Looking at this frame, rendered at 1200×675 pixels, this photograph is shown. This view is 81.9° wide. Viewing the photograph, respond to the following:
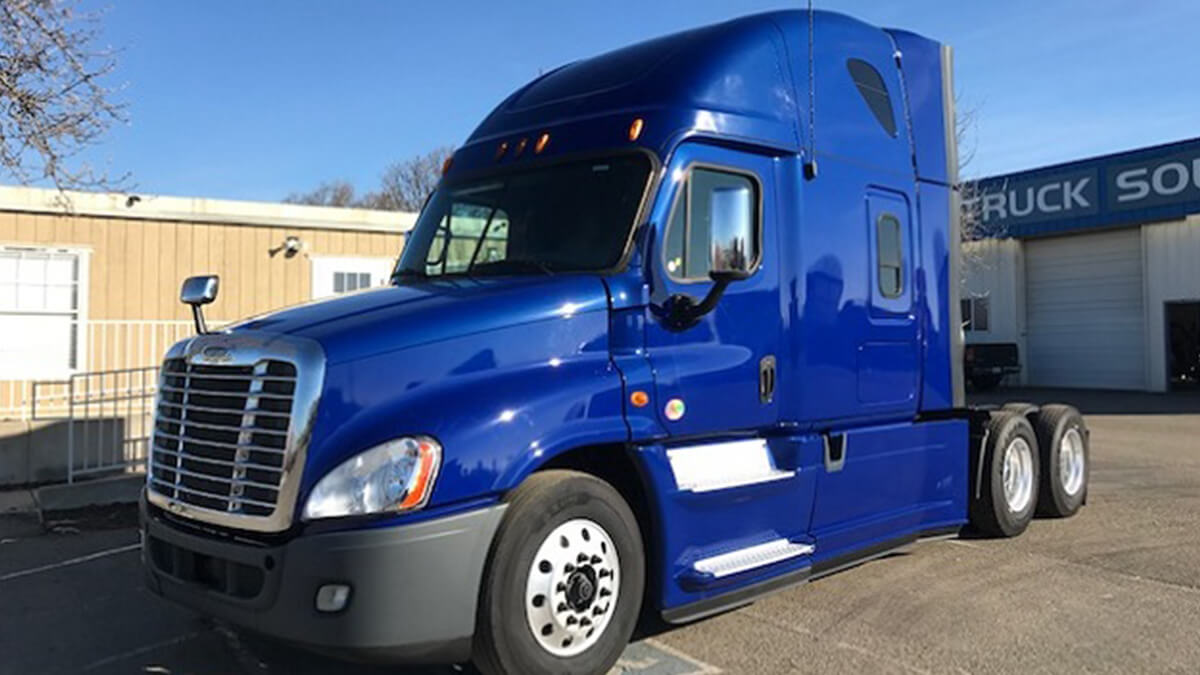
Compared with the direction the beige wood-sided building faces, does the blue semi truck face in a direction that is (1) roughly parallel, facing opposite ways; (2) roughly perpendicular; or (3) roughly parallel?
roughly perpendicular

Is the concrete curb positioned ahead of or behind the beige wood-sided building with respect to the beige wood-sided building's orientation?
ahead

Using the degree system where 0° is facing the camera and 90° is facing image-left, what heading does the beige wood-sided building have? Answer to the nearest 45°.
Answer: approximately 0°

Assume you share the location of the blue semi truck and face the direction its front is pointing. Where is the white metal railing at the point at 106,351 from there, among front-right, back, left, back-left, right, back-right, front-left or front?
right

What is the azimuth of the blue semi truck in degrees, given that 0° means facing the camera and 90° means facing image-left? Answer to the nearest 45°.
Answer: approximately 45°

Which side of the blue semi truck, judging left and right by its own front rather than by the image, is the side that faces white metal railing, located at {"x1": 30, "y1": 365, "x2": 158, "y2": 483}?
right

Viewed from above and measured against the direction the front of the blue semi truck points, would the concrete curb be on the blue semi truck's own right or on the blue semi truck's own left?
on the blue semi truck's own right
